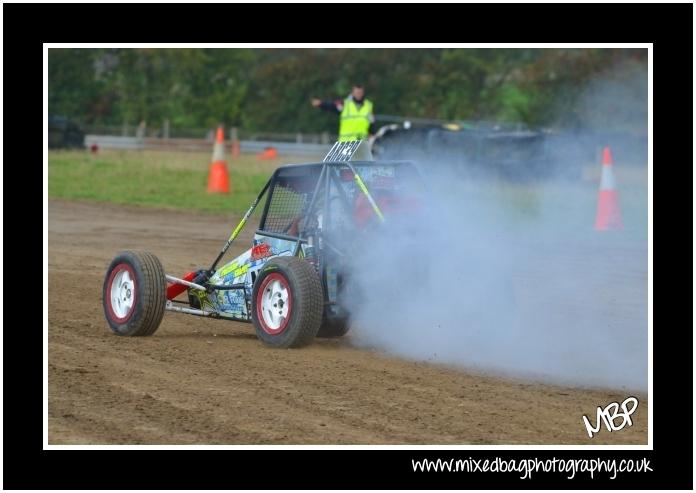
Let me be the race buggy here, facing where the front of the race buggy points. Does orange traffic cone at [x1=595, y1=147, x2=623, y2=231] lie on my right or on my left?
on my right

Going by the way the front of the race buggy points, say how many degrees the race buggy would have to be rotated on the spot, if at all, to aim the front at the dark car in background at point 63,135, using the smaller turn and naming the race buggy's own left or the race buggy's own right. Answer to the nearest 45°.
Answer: approximately 45° to the race buggy's own right

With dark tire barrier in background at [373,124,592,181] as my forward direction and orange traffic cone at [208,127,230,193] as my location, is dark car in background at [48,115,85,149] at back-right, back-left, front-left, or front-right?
back-left

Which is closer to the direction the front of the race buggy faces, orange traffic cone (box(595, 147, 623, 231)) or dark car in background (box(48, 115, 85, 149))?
the dark car in background
